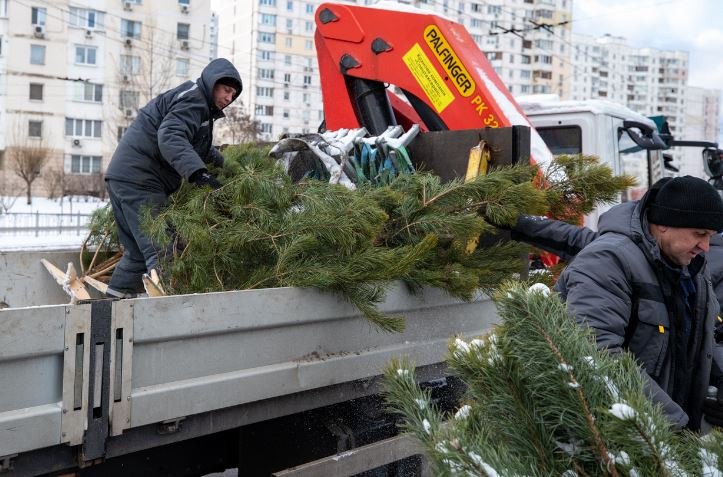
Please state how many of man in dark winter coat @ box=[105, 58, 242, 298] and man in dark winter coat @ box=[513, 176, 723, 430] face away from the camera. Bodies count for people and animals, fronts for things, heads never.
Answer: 0

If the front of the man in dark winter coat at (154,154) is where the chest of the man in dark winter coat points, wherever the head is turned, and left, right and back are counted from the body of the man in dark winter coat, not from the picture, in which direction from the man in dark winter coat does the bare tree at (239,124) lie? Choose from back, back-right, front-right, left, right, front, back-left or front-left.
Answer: left

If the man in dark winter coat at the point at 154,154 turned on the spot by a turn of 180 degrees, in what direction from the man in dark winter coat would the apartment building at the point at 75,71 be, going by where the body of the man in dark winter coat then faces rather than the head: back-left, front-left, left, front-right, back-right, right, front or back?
right

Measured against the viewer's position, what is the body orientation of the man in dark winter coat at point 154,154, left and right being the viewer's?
facing to the right of the viewer

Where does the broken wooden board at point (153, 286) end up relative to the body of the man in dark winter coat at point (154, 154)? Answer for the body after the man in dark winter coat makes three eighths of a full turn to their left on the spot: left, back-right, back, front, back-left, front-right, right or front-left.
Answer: back-left
